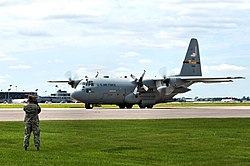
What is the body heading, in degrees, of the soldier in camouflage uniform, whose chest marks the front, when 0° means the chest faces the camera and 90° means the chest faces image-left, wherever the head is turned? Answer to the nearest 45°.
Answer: approximately 180°
